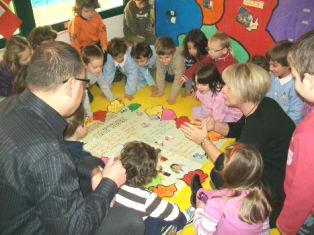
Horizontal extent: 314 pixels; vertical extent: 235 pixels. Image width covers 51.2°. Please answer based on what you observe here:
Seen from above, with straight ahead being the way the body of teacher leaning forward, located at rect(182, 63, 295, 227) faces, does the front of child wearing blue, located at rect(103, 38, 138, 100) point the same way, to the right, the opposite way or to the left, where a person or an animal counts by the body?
to the left

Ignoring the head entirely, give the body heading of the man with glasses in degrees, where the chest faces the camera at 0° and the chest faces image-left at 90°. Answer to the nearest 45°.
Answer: approximately 225°

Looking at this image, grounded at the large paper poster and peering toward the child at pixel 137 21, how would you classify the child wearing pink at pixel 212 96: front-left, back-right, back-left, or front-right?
front-right

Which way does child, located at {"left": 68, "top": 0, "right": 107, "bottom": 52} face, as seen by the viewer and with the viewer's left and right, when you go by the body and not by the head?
facing the viewer

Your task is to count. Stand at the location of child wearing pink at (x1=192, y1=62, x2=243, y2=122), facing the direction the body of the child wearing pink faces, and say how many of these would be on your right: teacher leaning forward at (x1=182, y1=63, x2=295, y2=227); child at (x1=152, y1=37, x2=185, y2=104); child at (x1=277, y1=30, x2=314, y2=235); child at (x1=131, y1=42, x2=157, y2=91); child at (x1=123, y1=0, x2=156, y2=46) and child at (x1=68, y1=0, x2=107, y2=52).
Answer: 4

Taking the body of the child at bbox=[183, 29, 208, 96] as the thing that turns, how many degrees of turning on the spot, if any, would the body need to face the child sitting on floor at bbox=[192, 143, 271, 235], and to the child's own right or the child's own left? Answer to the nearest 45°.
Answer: approximately 45° to the child's own left

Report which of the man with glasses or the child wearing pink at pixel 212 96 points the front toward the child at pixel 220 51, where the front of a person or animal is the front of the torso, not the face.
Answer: the man with glasses

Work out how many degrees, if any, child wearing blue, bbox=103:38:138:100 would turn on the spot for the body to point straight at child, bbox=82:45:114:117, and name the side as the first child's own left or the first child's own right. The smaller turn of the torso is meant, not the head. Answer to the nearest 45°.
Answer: approximately 45° to the first child's own right

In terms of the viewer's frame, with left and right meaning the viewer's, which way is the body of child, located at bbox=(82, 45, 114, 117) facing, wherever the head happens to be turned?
facing the viewer and to the right of the viewer

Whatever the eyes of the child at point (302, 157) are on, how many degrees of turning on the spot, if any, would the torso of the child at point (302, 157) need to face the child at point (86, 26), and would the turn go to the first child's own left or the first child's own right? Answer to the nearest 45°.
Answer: approximately 45° to the first child's own right

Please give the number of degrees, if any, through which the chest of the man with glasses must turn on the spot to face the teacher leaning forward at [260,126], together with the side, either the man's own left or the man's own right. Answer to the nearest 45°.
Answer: approximately 45° to the man's own right

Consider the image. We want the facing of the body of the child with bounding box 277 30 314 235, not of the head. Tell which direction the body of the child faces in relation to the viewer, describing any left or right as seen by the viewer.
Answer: facing to the left of the viewer

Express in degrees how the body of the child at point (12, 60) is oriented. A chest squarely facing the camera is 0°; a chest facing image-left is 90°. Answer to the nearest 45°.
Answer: approximately 270°

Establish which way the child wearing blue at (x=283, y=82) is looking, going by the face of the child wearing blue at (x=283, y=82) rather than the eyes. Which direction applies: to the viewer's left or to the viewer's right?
to the viewer's left

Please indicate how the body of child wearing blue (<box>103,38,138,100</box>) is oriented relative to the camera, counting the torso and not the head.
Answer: toward the camera

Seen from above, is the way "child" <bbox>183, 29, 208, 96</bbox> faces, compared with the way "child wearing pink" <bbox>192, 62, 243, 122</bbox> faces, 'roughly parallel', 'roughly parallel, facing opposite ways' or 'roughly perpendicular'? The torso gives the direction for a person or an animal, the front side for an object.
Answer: roughly parallel

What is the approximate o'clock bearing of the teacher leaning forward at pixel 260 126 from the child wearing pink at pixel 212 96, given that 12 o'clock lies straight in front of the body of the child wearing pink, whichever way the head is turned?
The teacher leaning forward is roughly at 10 o'clock from the child wearing pink.

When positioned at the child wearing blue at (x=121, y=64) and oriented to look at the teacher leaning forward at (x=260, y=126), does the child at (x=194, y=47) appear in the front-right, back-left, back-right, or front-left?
front-left

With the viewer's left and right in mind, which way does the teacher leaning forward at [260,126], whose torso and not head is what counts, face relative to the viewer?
facing to the left of the viewer

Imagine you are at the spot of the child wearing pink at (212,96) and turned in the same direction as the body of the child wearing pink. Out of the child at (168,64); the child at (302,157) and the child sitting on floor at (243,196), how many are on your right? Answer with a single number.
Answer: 1
